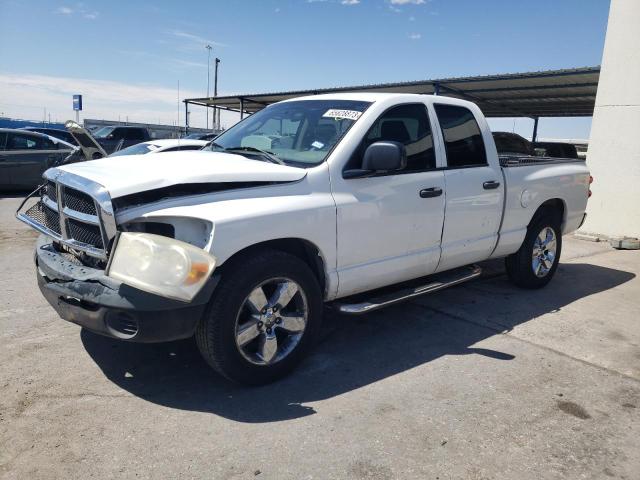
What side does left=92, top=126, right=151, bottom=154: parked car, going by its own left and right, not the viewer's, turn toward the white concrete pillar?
left

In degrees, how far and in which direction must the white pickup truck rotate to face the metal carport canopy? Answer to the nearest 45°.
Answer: approximately 180°

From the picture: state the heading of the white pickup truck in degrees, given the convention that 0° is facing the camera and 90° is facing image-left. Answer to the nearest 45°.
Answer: approximately 45°

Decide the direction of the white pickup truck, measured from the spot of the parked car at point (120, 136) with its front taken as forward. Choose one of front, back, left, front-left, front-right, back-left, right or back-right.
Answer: front-left

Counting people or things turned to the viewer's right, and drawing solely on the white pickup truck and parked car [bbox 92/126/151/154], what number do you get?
0

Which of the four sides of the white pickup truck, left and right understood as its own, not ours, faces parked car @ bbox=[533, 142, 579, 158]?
back

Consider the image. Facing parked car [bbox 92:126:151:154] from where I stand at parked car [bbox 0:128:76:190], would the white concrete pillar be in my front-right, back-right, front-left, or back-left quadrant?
back-right

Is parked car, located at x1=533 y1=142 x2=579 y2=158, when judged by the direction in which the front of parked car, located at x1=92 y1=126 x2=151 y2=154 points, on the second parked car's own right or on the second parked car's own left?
on the second parked car's own left

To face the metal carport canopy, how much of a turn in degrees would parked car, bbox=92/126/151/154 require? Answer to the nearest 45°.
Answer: approximately 90° to its left

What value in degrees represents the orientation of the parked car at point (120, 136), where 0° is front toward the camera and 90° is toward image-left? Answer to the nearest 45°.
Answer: approximately 45°

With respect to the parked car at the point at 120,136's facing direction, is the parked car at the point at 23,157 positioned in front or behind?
in front
